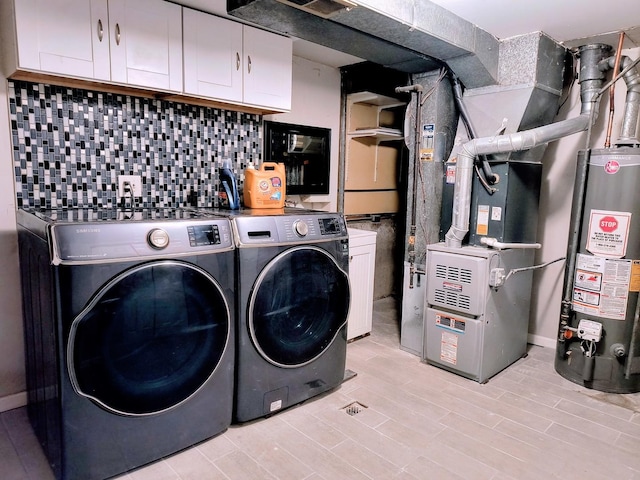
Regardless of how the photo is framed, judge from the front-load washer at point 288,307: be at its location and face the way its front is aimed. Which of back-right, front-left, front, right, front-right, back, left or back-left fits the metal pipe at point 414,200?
left

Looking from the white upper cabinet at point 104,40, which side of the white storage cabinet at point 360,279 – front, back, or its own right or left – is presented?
right

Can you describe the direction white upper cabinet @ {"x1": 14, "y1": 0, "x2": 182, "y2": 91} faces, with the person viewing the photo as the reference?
facing the viewer and to the right of the viewer

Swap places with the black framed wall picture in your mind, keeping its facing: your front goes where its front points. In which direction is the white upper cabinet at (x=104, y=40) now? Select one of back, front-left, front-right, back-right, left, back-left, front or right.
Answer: right

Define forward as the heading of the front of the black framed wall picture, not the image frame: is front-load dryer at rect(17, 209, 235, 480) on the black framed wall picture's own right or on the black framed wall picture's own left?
on the black framed wall picture's own right

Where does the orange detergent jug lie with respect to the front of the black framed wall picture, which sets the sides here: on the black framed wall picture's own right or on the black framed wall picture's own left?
on the black framed wall picture's own right

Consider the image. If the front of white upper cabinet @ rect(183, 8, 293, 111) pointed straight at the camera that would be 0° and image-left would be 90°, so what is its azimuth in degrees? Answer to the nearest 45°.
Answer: approximately 315°

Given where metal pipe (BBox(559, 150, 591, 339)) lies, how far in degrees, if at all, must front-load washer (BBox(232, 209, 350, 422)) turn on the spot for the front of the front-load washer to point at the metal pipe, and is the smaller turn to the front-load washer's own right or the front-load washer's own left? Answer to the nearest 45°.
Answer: approximately 45° to the front-load washer's own left
